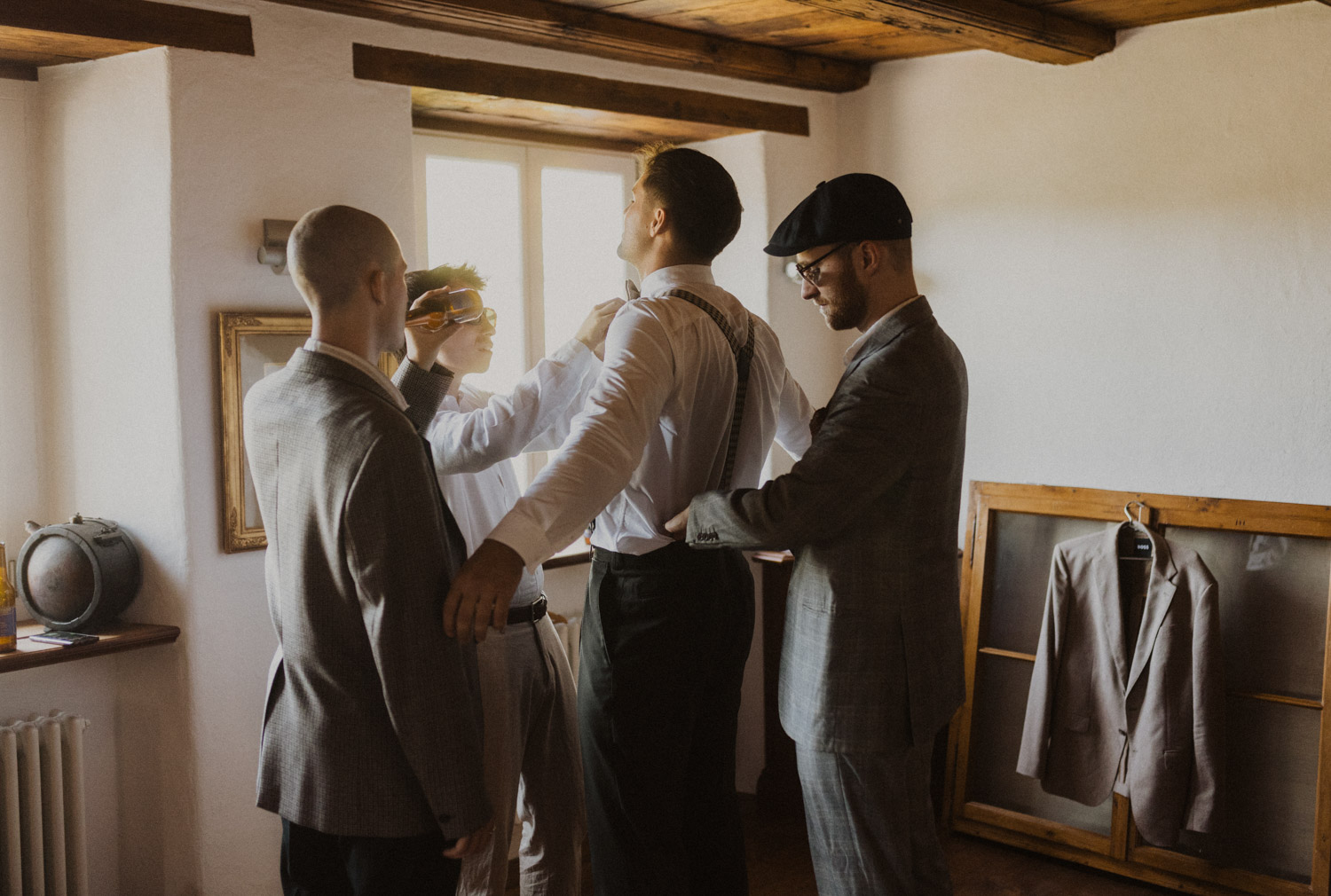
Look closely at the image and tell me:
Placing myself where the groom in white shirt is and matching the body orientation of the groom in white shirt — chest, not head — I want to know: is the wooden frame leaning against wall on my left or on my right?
on my right

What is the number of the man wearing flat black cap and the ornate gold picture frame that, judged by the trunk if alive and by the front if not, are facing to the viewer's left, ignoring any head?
1

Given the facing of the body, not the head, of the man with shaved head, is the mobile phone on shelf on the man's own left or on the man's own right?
on the man's own left

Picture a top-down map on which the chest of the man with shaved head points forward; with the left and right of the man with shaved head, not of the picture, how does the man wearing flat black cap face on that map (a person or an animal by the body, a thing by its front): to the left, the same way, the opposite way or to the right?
to the left

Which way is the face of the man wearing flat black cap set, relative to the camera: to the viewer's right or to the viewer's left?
to the viewer's left

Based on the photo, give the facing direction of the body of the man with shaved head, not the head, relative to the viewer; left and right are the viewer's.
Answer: facing away from the viewer and to the right of the viewer

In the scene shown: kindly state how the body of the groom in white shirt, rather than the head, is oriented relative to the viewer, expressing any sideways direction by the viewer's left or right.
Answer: facing away from the viewer and to the left of the viewer

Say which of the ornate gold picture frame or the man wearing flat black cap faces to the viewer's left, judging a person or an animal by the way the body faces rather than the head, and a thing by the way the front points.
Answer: the man wearing flat black cap

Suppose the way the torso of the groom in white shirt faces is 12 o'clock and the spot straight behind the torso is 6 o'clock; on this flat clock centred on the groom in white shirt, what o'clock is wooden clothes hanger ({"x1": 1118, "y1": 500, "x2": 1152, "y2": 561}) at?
The wooden clothes hanger is roughly at 3 o'clock from the groom in white shirt.

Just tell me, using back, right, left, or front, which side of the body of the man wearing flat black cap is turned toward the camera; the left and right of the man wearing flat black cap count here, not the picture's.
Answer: left

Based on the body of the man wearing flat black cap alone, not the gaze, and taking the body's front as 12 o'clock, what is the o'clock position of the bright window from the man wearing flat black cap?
The bright window is roughly at 2 o'clock from the man wearing flat black cap.

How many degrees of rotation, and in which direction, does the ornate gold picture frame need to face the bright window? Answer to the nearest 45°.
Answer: approximately 90° to its left

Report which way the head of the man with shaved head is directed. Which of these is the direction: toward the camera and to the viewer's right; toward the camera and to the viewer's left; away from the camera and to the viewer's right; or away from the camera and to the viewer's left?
away from the camera and to the viewer's right
